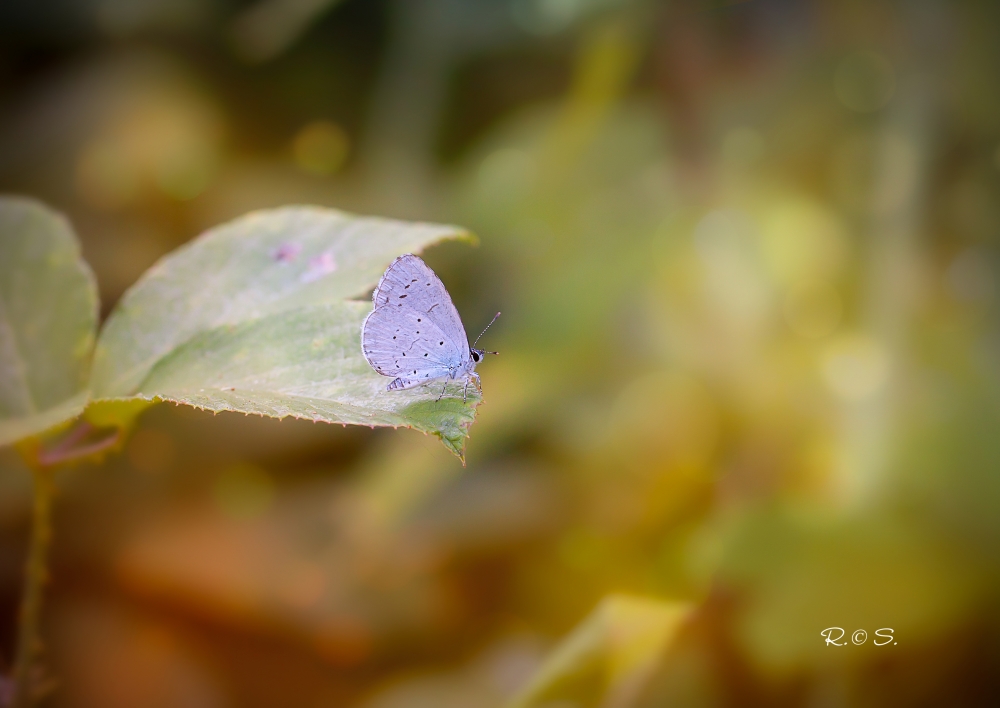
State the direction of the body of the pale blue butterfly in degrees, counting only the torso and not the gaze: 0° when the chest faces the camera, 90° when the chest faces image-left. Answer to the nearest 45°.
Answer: approximately 270°
